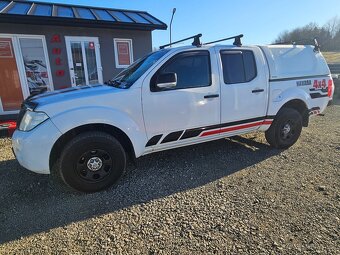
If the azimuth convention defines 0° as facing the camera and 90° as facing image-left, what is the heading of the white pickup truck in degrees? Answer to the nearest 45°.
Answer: approximately 45°
